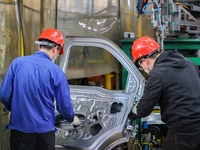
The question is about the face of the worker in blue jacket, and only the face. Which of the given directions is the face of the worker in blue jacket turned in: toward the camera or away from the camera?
away from the camera

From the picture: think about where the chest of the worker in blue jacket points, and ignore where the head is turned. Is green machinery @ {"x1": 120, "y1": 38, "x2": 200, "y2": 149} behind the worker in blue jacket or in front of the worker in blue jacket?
in front

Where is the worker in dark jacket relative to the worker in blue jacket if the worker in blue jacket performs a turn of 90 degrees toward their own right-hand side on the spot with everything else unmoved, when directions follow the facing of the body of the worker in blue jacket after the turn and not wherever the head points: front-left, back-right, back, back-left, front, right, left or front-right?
front-left

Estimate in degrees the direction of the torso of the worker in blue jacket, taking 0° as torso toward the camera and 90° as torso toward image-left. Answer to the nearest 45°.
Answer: approximately 225°

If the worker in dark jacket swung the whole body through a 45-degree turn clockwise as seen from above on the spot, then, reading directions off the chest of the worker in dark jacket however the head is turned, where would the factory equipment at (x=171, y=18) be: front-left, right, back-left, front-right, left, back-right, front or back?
front

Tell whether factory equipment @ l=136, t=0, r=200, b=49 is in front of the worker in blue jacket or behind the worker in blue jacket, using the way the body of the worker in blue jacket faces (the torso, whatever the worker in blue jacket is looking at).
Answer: in front

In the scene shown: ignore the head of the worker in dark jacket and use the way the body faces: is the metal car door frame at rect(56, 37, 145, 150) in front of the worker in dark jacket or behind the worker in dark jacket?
in front

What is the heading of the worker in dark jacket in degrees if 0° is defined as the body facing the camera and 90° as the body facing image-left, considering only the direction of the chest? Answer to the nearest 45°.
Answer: approximately 135°

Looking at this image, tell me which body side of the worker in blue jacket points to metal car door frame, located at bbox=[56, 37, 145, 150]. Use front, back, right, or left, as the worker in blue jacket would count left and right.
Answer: front
